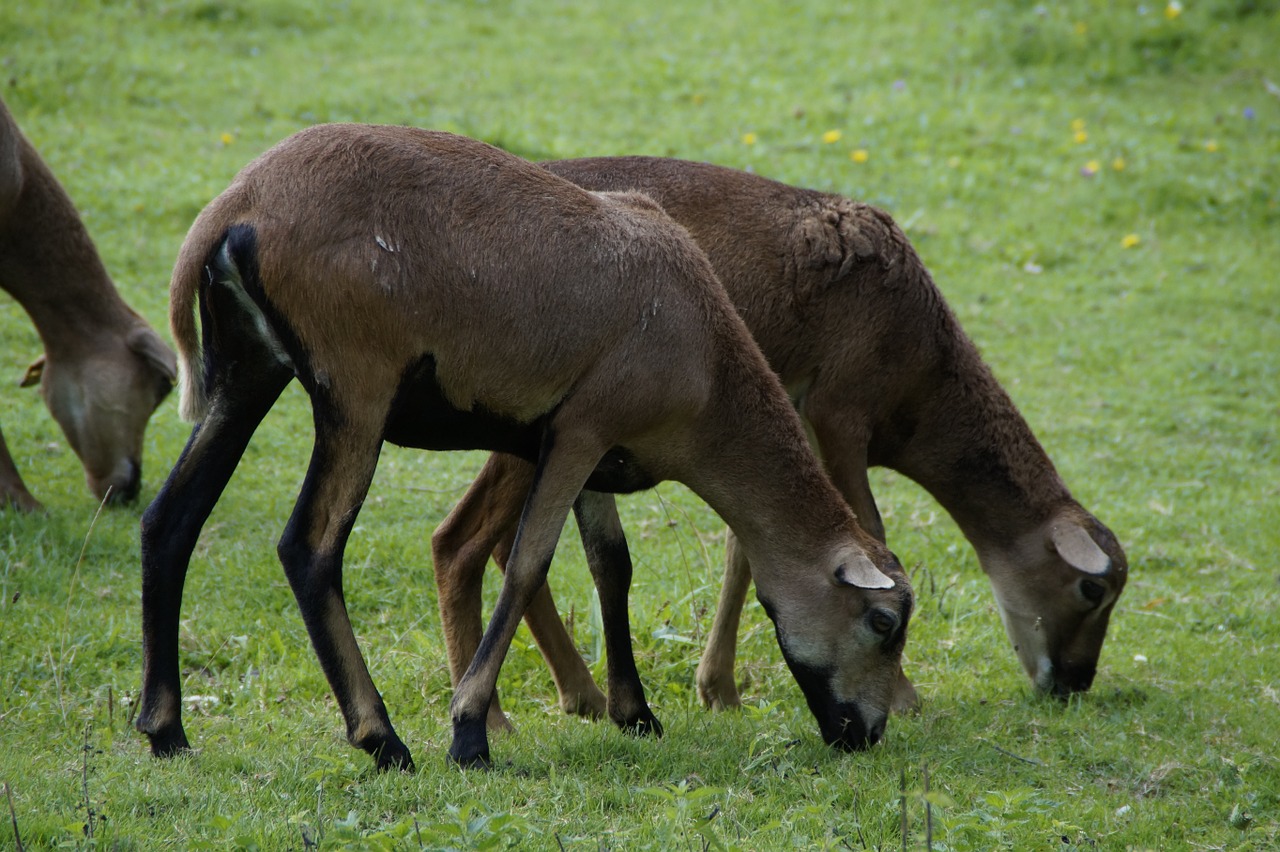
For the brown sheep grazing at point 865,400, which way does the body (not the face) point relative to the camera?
to the viewer's right

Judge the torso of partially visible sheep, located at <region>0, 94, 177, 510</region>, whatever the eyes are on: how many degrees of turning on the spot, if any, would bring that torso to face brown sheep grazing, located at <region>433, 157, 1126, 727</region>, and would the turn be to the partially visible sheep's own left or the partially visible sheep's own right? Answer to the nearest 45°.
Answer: approximately 45° to the partially visible sheep's own right

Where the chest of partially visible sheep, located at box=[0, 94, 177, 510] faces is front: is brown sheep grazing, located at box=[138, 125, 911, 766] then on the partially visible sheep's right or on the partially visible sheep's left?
on the partially visible sheep's right

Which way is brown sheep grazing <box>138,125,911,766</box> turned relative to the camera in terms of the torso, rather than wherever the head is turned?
to the viewer's right

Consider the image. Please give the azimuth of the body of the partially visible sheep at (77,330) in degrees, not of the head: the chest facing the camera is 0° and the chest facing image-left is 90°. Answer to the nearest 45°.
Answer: approximately 270°

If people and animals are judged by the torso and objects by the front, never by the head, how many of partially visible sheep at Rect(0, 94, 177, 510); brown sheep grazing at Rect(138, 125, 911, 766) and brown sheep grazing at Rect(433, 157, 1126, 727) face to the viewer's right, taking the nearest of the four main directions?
3

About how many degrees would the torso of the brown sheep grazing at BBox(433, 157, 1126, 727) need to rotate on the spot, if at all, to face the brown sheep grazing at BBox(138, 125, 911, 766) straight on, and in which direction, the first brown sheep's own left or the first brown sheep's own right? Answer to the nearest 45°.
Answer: approximately 135° to the first brown sheep's own right

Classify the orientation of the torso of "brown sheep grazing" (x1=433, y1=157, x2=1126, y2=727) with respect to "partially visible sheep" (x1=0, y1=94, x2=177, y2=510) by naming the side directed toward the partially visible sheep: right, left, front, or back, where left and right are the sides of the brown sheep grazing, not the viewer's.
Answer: back
